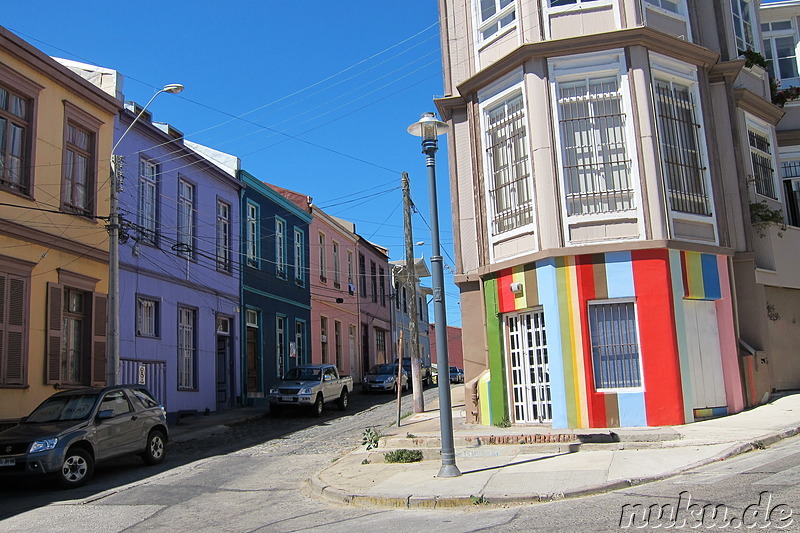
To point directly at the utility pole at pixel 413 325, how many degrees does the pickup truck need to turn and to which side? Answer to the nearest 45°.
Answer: approximately 90° to its left

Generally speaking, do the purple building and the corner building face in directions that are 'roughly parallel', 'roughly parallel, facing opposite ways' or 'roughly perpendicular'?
roughly perpendicular

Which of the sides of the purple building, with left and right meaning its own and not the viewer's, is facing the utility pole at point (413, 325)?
front

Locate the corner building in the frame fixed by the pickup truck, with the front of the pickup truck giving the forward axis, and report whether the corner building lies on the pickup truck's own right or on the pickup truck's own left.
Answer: on the pickup truck's own left

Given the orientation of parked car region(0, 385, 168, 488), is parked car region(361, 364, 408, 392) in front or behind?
behind

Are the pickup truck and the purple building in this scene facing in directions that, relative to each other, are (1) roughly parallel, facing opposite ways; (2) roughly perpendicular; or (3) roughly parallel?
roughly perpendicular

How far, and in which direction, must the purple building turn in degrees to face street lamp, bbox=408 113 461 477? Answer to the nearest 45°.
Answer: approximately 45° to its right

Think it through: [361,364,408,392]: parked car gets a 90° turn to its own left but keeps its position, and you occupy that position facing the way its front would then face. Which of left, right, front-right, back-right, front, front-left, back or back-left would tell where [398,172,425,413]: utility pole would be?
front-right

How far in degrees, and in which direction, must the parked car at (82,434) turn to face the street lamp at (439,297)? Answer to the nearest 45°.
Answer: approximately 90° to its left

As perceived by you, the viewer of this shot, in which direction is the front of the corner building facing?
facing the viewer

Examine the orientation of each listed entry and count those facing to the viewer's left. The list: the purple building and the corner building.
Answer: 0

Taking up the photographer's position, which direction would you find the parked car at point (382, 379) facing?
facing the viewer and to the left of the viewer

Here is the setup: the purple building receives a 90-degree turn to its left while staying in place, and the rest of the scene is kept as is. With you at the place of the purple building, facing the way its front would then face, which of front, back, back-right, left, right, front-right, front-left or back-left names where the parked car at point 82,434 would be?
back-right

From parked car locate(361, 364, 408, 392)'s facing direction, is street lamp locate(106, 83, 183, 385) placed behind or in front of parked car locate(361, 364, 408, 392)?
in front
